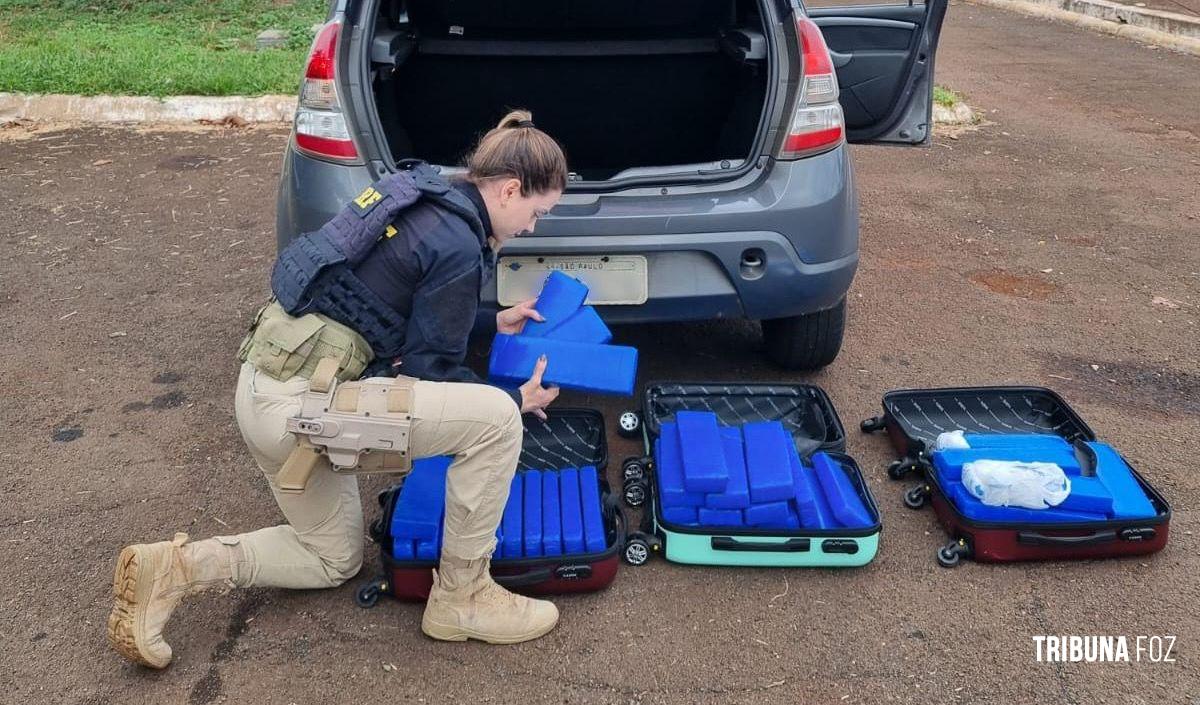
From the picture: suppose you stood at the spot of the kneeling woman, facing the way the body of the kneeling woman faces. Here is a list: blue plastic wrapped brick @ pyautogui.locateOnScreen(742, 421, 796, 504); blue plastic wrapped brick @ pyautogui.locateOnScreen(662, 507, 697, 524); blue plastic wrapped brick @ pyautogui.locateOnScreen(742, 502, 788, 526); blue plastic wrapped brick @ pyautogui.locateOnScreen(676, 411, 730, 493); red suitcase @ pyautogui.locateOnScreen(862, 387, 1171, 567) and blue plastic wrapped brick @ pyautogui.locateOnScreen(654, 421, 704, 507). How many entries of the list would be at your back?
0

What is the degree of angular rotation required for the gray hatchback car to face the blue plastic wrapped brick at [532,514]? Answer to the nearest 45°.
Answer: approximately 180°

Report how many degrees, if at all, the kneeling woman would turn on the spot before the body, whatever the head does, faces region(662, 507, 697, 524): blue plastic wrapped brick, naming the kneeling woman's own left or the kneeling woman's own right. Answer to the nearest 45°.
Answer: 0° — they already face it

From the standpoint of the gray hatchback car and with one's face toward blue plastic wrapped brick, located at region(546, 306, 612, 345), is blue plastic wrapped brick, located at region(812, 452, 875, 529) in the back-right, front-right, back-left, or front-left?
front-left

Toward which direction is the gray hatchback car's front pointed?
away from the camera

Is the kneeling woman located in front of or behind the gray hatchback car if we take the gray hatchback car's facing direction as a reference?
behind

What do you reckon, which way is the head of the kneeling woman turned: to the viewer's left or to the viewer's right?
to the viewer's right

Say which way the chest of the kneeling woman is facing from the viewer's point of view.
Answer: to the viewer's right

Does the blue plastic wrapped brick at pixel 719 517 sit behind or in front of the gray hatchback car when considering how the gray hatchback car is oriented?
behind

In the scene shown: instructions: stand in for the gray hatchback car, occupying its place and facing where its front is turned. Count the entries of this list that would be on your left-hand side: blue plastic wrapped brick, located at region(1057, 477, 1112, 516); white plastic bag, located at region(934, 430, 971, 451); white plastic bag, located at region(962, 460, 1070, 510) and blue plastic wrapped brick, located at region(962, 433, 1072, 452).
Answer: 0

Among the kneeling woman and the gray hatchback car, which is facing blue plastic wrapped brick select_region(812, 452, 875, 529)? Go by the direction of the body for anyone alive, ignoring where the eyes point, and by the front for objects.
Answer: the kneeling woman

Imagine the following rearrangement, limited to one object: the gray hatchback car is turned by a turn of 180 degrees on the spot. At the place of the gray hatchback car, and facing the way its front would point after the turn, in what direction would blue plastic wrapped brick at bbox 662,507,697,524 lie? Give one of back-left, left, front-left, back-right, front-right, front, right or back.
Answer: front

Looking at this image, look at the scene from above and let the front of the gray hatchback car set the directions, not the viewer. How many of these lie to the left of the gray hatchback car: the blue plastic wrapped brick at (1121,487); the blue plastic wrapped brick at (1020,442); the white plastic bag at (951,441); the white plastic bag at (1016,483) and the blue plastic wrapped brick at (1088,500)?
0

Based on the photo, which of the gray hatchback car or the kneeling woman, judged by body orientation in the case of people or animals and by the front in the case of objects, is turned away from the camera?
the gray hatchback car

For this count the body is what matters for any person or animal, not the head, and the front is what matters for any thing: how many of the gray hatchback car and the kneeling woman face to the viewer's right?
1

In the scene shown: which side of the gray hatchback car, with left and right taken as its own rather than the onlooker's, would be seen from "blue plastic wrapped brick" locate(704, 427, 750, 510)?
back

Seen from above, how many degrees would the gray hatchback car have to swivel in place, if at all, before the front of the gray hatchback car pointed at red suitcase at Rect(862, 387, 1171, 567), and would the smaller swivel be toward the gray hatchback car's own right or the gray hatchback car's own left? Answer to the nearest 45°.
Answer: approximately 135° to the gray hatchback car's own right

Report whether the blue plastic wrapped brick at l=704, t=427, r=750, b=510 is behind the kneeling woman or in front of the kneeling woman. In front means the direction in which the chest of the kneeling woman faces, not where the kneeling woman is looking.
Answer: in front

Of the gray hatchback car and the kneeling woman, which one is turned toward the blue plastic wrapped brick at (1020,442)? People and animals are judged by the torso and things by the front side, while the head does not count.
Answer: the kneeling woman
